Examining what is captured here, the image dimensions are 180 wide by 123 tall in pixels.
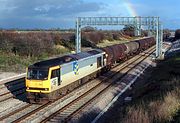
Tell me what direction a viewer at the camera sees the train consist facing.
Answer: facing the viewer and to the left of the viewer
